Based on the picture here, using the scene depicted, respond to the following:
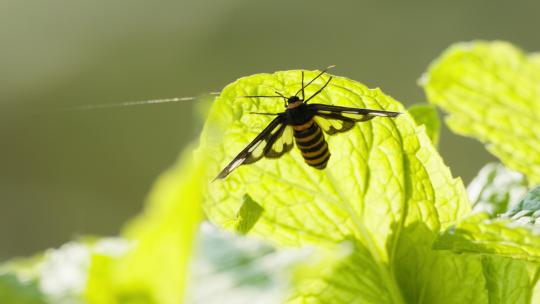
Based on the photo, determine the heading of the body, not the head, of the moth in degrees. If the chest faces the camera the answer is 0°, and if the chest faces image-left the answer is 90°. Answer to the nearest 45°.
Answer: approximately 180°
